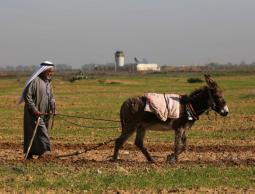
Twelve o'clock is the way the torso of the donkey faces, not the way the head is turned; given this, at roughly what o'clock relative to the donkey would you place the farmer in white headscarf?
The farmer in white headscarf is roughly at 6 o'clock from the donkey.

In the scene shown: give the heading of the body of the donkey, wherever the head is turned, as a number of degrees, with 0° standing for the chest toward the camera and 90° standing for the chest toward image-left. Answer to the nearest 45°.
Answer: approximately 270°
